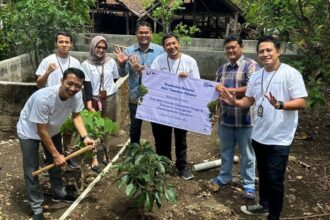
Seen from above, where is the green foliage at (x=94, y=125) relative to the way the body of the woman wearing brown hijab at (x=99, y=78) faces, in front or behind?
in front

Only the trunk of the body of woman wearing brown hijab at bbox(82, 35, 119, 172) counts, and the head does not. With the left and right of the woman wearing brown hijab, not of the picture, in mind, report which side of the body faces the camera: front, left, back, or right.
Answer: front

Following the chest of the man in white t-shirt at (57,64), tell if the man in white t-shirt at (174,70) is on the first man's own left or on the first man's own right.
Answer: on the first man's own left

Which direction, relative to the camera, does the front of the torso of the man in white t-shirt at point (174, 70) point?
toward the camera

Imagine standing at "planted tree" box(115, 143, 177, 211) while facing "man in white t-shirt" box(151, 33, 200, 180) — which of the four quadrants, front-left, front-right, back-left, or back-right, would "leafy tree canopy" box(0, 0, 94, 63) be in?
front-left

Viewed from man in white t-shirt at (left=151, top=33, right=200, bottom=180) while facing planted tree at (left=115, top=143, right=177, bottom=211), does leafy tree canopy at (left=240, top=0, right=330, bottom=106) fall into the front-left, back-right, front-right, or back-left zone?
back-left

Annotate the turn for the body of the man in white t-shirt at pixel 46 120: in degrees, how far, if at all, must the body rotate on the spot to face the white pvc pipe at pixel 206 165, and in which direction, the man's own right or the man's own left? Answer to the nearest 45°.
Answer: approximately 45° to the man's own left

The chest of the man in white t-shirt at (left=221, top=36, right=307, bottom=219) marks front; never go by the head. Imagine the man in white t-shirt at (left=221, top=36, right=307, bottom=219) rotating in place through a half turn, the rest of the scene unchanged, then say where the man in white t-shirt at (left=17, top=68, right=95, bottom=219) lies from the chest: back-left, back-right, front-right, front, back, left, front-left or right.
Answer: back-left

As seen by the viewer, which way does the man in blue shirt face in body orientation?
toward the camera

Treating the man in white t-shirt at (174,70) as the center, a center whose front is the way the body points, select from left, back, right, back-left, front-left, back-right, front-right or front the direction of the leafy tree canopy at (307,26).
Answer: back-left

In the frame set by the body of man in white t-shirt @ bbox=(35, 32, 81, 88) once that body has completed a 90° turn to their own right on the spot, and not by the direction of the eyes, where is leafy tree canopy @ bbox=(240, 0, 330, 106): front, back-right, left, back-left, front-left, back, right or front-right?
back

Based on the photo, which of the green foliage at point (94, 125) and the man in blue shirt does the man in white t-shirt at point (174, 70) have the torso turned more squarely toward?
the green foliage

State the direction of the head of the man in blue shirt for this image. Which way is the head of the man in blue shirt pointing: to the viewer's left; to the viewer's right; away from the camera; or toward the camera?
toward the camera

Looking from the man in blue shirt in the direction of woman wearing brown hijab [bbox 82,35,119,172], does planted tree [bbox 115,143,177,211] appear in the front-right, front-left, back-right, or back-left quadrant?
back-left

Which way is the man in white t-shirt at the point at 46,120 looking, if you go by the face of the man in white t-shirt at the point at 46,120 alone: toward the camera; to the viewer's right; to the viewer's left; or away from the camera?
toward the camera

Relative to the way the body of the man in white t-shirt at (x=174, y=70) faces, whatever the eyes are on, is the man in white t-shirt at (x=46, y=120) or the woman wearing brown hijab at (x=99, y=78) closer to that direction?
the man in white t-shirt
